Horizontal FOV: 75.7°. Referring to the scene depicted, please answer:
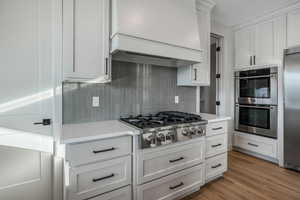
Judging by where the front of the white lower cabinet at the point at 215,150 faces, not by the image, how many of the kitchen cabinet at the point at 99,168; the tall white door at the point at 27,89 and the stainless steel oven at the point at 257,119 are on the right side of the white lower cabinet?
2

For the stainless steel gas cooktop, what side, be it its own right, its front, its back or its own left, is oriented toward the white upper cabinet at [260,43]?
left

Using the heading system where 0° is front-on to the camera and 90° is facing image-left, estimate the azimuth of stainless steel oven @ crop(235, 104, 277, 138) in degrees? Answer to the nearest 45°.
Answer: approximately 45°

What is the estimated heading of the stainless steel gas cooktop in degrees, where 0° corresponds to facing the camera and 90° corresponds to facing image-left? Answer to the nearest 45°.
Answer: approximately 315°

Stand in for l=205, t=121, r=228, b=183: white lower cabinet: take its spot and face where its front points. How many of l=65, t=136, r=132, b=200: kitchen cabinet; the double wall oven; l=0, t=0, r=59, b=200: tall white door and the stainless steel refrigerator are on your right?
2

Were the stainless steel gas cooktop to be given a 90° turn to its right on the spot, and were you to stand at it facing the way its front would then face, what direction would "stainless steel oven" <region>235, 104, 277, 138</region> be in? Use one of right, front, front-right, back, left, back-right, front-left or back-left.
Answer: back

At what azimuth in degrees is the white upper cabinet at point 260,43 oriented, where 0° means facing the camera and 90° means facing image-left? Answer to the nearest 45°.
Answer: approximately 45°
